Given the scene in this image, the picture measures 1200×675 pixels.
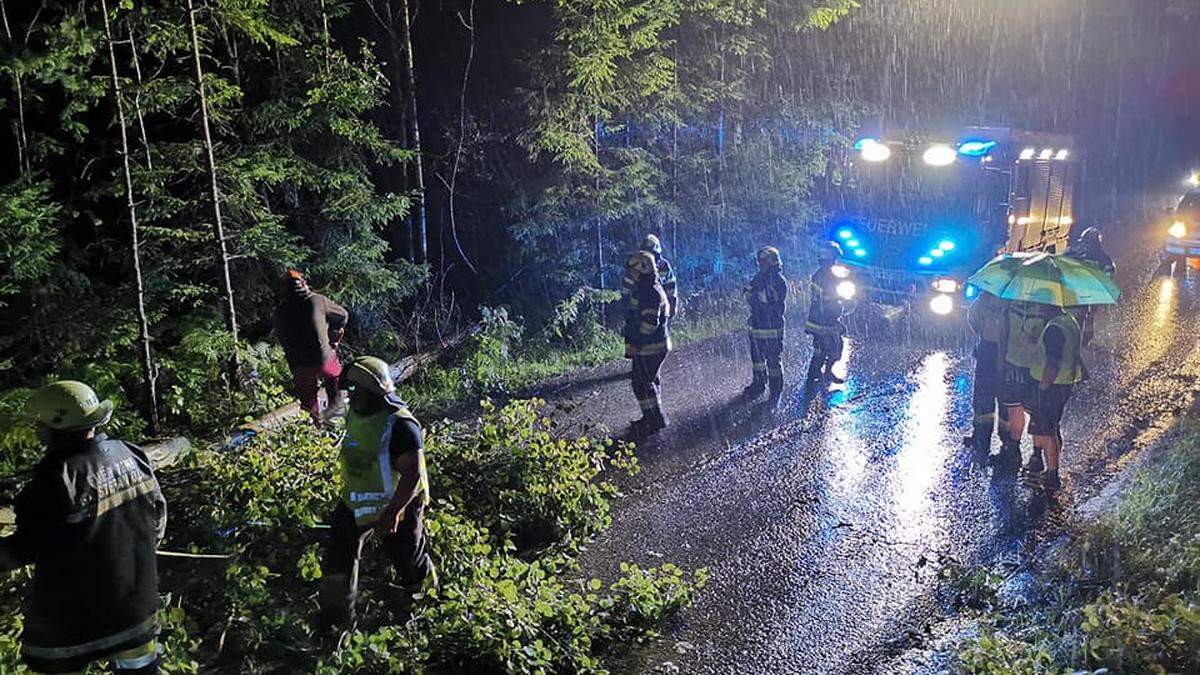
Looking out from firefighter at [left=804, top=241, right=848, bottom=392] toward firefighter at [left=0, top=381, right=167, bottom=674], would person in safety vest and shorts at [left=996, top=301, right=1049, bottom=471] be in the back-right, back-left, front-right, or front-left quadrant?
front-left

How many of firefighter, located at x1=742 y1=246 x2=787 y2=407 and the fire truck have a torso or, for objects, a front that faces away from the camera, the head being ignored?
0

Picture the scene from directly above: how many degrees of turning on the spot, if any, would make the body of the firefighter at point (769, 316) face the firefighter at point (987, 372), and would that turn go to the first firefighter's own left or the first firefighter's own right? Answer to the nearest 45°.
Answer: approximately 90° to the first firefighter's own left

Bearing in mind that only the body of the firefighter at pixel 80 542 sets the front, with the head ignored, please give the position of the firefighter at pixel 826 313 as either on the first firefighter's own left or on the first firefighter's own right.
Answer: on the first firefighter's own right

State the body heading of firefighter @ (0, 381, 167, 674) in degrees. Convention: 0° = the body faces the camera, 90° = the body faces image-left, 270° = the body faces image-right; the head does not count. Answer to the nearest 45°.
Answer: approximately 135°

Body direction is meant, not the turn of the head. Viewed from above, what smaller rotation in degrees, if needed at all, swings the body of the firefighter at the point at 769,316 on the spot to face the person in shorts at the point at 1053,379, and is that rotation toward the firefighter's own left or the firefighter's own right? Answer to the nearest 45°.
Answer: approximately 90° to the firefighter's own left

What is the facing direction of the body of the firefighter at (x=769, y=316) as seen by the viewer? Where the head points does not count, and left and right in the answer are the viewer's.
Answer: facing the viewer and to the left of the viewer

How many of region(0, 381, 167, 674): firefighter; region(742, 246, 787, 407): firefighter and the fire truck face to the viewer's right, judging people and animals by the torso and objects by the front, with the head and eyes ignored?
0

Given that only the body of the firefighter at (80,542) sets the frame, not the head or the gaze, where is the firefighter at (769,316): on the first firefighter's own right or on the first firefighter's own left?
on the first firefighter's own right

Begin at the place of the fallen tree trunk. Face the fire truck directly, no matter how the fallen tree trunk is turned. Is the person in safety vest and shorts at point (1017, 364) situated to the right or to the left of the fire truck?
right

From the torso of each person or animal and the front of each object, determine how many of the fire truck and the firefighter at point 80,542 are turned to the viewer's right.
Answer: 0
